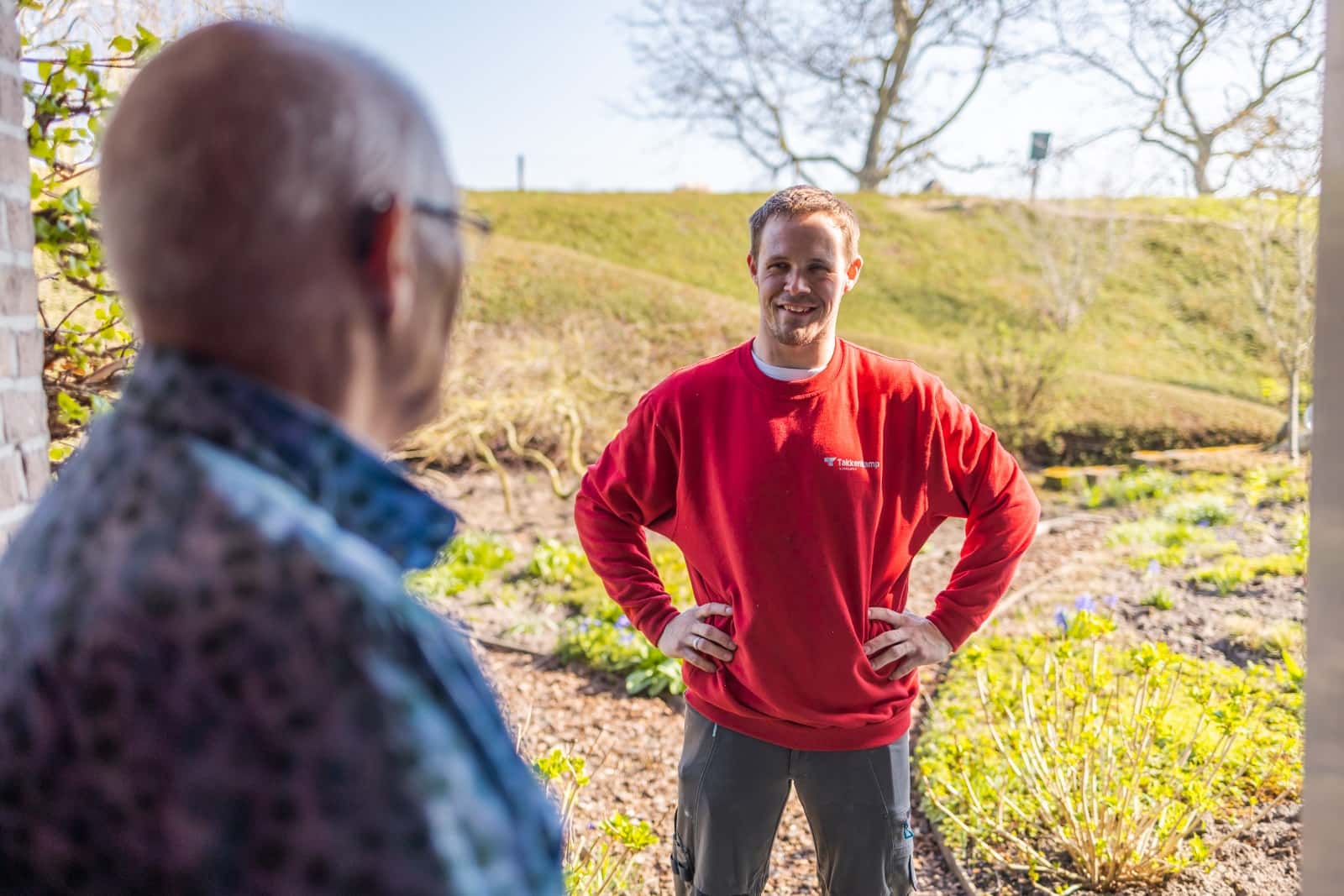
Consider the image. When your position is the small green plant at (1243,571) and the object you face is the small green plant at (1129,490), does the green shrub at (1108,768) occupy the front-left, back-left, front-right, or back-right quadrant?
back-left

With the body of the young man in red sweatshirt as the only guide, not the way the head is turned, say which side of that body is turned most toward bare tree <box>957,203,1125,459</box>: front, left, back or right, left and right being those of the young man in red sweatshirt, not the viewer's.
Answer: back

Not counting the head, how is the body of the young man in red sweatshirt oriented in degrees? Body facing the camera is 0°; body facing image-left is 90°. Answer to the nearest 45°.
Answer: approximately 0°

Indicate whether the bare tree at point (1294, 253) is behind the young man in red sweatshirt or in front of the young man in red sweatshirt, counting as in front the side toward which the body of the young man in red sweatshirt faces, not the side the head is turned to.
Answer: behind

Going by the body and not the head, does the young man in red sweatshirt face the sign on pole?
no

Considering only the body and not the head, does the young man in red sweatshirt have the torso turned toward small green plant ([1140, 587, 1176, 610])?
no

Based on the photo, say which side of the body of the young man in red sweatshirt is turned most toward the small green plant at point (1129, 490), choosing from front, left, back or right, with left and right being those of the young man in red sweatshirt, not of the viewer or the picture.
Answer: back

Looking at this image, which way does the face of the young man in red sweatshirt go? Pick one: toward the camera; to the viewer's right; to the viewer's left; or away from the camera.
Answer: toward the camera

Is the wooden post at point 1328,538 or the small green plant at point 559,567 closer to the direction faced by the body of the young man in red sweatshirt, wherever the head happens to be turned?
the wooden post

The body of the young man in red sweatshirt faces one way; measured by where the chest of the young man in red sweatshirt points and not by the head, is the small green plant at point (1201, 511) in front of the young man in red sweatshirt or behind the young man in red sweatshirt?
behind

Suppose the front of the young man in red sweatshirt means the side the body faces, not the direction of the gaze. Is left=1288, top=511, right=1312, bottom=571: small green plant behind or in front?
behind

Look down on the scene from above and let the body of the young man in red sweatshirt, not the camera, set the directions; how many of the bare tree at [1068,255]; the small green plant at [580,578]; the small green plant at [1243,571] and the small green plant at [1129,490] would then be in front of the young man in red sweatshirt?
0
